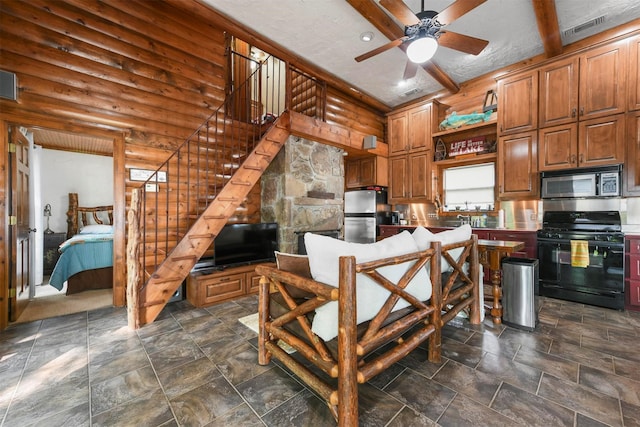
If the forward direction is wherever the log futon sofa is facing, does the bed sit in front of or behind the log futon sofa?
in front

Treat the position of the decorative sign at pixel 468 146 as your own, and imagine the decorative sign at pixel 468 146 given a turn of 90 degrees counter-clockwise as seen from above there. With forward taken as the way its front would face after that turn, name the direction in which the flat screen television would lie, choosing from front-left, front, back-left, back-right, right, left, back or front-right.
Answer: back-right

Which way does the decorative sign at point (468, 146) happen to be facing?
toward the camera

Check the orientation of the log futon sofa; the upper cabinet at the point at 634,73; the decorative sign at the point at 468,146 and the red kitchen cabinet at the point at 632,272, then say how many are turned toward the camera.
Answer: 3

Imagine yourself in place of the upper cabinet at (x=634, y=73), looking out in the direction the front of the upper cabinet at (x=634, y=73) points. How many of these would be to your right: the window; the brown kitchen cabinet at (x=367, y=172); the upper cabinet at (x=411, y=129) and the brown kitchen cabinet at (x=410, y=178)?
4

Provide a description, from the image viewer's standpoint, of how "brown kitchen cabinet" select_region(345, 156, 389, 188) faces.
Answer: facing the viewer and to the left of the viewer

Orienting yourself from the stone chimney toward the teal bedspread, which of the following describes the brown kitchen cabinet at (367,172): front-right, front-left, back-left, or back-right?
back-right

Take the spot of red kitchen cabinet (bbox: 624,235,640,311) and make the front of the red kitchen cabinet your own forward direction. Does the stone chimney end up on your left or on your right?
on your right

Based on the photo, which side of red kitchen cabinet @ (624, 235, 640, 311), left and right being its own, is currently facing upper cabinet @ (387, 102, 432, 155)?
right

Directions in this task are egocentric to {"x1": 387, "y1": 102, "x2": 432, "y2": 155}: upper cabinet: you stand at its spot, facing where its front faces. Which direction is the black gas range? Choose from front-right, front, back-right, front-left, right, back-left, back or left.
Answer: left

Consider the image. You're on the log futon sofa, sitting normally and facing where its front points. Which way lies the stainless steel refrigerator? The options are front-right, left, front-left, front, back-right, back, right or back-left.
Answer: front-right

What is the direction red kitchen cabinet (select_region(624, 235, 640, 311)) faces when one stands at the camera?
facing the viewer

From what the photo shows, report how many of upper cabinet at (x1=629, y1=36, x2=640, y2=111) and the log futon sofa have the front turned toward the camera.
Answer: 1
